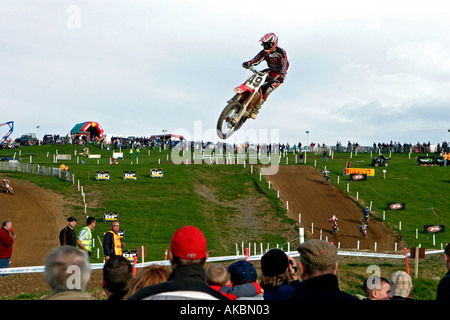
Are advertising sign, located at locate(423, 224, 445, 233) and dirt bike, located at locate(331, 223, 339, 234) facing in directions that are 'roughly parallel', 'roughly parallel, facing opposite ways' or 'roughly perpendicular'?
roughly parallel

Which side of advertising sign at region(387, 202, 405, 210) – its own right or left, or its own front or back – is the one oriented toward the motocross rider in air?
front

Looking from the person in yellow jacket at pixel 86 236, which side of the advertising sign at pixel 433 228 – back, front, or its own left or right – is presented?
front

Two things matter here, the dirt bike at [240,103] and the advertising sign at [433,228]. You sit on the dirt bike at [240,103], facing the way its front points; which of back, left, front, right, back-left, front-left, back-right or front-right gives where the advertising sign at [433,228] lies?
back

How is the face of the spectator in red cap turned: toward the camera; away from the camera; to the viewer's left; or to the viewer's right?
away from the camera

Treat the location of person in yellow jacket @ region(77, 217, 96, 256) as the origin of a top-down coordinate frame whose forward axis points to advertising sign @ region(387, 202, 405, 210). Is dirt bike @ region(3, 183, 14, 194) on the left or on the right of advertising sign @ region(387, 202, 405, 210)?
left

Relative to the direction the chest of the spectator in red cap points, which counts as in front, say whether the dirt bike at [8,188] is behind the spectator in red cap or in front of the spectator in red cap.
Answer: in front

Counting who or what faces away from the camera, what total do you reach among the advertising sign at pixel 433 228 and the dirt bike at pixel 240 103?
0

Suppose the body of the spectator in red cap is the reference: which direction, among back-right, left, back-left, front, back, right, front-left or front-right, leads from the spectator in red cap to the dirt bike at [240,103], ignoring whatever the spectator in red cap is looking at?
front

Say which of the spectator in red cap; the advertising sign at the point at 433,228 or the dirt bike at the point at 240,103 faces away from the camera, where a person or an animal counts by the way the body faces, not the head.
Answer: the spectator in red cap

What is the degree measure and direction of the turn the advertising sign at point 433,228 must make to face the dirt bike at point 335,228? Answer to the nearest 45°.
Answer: approximately 90° to its right

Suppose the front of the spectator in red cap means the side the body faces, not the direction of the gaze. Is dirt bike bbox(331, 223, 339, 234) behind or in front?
in front

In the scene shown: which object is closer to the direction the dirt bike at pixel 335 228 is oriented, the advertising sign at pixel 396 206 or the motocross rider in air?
the motocross rider in air

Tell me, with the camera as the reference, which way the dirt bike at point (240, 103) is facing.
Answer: facing the viewer and to the left of the viewer

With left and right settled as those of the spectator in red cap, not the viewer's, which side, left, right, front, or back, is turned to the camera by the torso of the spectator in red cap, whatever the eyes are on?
back

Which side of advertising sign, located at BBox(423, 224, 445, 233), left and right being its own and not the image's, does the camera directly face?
front

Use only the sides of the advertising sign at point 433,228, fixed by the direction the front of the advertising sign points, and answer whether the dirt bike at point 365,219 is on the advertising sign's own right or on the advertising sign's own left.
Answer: on the advertising sign's own right

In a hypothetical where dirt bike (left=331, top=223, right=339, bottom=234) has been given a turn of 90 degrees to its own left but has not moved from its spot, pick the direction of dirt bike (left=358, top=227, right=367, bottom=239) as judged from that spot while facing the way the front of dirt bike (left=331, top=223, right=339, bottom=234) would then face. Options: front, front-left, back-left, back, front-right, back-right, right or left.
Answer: front

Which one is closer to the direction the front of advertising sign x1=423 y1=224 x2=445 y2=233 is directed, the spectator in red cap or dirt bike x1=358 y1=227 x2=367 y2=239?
the spectator in red cap

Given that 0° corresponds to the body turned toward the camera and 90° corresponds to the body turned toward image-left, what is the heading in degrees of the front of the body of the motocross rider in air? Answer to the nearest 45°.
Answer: approximately 45°

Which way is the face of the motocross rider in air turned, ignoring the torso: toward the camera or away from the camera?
toward the camera

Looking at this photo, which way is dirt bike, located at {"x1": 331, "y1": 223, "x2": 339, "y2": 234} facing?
toward the camera
